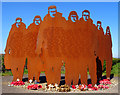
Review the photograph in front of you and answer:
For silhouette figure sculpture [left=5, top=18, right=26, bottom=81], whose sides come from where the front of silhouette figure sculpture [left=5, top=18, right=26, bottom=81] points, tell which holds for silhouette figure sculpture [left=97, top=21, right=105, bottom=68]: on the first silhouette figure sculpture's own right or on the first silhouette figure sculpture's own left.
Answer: on the first silhouette figure sculpture's own left

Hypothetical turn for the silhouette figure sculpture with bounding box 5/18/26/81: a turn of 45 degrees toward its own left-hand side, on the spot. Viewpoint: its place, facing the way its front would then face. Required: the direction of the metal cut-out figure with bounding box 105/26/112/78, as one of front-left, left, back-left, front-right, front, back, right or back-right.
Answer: front-left

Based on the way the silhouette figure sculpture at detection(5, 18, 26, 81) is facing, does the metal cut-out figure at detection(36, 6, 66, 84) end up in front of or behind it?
in front

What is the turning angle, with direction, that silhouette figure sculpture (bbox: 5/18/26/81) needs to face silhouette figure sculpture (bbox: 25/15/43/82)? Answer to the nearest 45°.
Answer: approximately 45° to its left

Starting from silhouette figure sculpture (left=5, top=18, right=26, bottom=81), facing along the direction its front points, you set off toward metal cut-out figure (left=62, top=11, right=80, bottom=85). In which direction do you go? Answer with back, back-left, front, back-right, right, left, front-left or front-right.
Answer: front-left

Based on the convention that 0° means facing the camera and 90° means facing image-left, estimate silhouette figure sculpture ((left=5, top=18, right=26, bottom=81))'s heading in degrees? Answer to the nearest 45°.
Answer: approximately 0°
